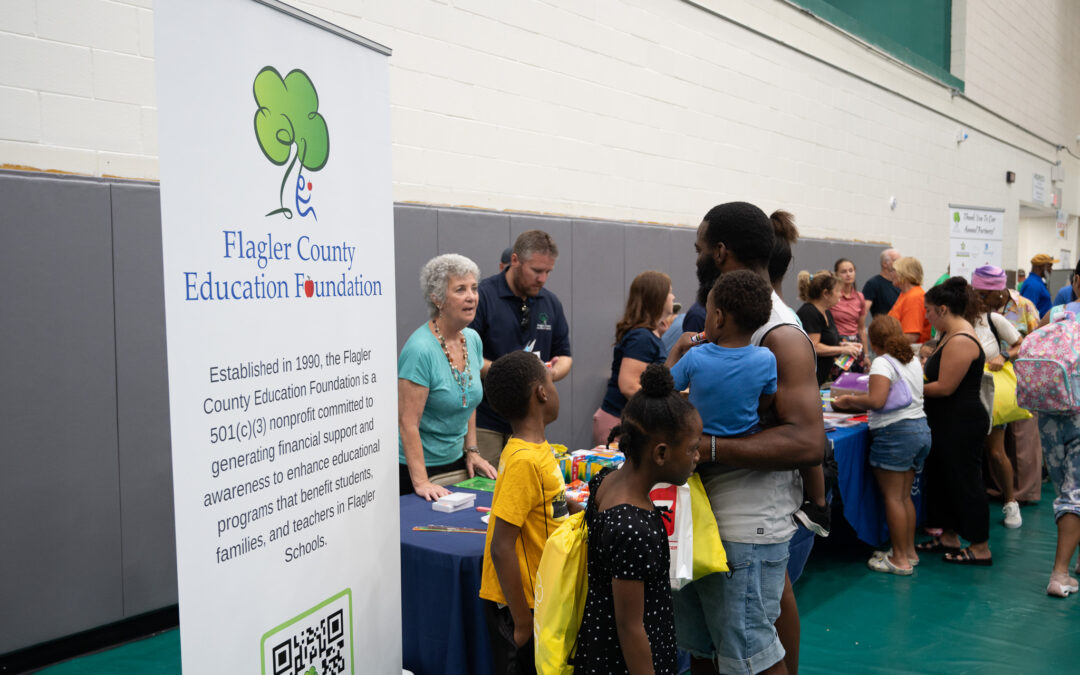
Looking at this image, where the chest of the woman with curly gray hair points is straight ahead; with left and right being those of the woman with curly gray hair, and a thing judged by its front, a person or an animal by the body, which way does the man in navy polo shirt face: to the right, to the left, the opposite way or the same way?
the same way

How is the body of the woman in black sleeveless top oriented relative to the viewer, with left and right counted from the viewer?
facing to the left of the viewer

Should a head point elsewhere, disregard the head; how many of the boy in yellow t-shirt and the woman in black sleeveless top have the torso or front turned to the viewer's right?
1

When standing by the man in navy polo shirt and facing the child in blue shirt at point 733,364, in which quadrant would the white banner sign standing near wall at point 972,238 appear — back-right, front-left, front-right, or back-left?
back-left

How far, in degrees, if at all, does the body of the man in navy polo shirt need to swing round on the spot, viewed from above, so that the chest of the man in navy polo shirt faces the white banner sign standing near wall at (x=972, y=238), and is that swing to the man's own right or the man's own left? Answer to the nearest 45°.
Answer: approximately 90° to the man's own left

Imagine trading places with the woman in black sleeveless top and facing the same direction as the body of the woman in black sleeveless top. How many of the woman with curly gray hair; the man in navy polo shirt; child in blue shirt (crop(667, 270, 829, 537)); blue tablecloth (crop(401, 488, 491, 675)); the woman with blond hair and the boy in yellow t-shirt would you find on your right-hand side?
1

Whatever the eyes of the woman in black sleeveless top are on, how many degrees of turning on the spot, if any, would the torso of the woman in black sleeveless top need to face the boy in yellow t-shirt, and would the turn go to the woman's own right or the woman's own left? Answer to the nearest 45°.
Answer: approximately 90° to the woman's own left

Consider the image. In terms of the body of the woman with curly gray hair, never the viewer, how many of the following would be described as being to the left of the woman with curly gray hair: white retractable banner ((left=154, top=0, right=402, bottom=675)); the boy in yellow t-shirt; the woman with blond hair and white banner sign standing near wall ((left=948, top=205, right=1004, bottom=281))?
2

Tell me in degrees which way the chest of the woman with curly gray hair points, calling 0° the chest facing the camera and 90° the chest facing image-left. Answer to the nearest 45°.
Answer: approximately 315°

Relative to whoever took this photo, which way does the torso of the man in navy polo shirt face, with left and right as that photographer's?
facing the viewer and to the right of the viewer

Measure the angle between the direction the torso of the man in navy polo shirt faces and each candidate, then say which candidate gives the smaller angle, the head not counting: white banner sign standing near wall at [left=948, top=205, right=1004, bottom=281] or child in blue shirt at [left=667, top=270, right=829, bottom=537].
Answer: the child in blue shirt

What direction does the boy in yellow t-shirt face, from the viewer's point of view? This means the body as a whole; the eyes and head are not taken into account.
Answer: to the viewer's right
